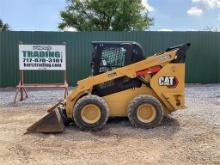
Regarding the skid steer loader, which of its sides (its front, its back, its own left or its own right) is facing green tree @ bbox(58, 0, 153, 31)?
right

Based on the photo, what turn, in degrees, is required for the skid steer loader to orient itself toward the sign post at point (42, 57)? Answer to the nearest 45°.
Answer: approximately 45° to its right

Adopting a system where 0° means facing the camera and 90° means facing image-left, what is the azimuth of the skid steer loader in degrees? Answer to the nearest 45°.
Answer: approximately 90°
